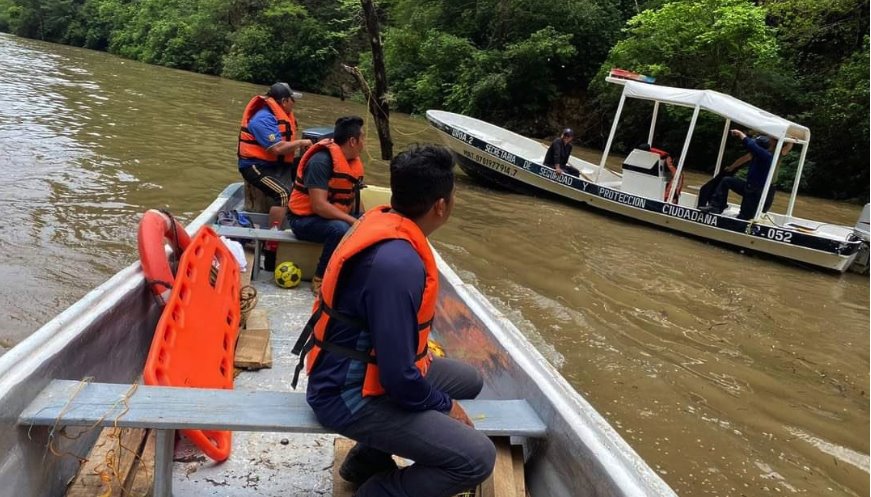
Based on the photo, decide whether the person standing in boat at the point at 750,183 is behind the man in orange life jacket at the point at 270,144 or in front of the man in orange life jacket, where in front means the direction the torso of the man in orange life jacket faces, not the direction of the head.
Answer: in front

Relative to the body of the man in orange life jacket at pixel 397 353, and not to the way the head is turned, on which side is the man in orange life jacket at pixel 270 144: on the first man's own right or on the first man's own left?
on the first man's own left

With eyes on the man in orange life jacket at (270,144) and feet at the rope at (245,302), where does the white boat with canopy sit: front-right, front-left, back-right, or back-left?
front-right

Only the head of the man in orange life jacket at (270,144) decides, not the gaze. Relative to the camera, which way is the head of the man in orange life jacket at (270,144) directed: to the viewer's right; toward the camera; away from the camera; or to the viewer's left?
to the viewer's right

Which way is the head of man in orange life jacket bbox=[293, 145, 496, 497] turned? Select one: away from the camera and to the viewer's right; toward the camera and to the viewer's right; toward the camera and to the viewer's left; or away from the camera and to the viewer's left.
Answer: away from the camera and to the viewer's right

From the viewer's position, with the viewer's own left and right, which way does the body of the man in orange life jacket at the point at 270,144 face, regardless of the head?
facing to the right of the viewer
